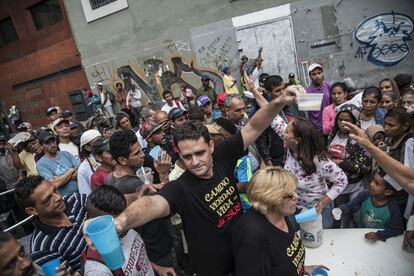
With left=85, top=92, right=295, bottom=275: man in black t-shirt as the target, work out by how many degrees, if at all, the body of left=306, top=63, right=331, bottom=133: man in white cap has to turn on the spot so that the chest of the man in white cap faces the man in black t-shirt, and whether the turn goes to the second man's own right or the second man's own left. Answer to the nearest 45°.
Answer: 0° — they already face them

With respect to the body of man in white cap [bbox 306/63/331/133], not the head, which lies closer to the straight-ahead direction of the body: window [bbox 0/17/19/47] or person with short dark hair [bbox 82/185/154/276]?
the person with short dark hair

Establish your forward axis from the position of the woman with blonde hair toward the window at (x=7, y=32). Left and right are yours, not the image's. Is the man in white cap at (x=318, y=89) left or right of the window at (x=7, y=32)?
right

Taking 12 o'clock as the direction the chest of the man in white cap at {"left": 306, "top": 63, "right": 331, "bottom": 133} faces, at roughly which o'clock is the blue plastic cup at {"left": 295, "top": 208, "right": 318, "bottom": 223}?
The blue plastic cup is roughly at 12 o'clock from the man in white cap.

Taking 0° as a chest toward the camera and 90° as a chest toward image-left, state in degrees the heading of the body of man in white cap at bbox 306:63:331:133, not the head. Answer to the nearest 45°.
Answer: approximately 0°

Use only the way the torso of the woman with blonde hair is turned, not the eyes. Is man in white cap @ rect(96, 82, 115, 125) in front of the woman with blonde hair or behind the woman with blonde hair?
behind

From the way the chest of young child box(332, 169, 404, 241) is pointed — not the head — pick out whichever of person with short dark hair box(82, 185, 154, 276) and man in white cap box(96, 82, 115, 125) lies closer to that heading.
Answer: the person with short dark hair

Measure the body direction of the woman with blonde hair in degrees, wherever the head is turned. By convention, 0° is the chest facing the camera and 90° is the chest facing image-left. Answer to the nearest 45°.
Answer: approximately 315°

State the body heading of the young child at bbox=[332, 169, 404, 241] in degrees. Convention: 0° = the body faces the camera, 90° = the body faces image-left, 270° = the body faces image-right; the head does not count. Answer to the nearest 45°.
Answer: approximately 45°

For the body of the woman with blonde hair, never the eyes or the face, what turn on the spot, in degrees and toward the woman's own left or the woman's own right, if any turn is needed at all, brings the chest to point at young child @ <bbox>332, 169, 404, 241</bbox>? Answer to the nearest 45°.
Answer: approximately 90° to the woman's own left

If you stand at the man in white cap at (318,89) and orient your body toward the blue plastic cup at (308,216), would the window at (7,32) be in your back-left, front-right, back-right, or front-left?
back-right

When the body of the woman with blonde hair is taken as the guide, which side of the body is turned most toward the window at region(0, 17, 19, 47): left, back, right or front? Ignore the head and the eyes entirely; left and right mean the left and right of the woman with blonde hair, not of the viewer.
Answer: back

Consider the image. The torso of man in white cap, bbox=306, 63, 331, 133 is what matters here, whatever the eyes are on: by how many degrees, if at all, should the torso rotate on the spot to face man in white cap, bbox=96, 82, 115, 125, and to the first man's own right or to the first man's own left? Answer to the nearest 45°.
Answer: approximately 135° to the first man's own right

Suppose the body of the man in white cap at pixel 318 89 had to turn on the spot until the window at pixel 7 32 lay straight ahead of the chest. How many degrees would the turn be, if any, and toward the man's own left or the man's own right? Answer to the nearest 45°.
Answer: approximately 135° to the man's own right

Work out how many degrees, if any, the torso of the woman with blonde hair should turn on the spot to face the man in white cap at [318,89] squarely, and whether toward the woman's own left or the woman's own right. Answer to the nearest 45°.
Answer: approximately 135° to the woman's own left
